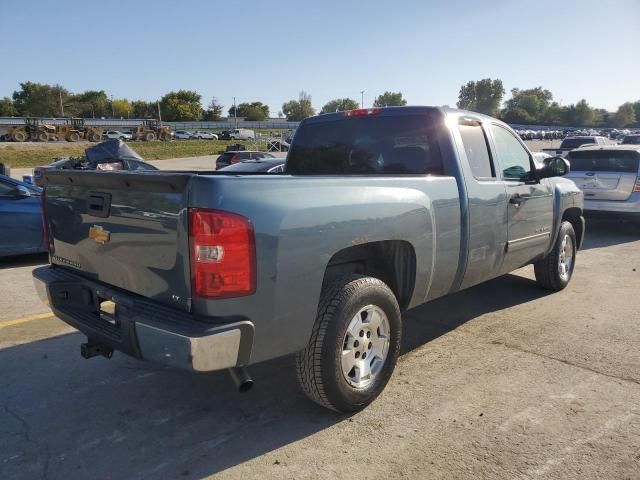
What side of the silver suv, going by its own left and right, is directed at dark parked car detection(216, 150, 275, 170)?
left

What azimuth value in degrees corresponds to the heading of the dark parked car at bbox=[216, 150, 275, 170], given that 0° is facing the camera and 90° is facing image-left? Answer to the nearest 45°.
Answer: approximately 225°

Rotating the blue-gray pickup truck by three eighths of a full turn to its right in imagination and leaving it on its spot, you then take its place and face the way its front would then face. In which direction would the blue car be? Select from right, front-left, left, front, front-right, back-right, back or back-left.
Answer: back-right

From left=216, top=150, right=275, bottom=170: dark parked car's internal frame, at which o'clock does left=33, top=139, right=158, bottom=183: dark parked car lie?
left=33, top=139, right=158, bottom=183: dark parked car is roughly at 5 o'clock from left=216, top=150, right=275, bottom=170: dark parked car.

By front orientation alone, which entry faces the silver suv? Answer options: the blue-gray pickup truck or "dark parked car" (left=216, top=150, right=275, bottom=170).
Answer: the blue-gray pickup truck

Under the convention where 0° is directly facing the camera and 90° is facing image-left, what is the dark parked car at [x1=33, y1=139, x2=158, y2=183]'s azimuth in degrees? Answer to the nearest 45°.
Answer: approximately 45°

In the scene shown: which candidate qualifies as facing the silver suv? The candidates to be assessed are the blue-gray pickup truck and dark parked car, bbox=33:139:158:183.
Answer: the blue-gray pickup truck

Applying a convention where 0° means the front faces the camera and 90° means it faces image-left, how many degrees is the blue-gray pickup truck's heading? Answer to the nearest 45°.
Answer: approximately 225°

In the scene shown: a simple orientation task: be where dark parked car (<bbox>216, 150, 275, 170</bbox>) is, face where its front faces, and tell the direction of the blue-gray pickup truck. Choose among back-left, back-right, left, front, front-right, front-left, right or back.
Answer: back-right
